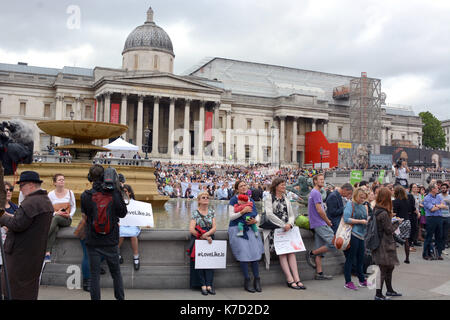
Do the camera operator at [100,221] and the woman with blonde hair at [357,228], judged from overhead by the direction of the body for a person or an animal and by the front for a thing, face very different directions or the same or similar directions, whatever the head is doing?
very different directions

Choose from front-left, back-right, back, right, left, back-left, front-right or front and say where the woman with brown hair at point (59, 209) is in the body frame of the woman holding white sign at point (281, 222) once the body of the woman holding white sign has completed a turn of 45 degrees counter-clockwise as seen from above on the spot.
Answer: back

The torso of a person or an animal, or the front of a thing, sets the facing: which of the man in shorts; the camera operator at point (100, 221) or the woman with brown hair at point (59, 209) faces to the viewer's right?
the man in shorts

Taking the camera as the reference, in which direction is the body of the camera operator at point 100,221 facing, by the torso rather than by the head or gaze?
away from the camera

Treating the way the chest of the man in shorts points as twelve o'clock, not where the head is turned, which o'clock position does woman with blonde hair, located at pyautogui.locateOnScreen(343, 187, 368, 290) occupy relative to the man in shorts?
The woman with blonde hair is roughly at 12 o'clock from the man in shorts.

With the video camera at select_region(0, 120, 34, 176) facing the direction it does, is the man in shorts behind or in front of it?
in front

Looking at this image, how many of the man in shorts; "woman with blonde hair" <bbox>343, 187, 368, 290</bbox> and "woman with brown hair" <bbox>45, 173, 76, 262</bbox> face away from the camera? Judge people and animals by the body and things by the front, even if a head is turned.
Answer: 0

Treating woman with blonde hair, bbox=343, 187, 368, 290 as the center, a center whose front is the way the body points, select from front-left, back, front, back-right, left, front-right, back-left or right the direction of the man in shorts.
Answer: back-right

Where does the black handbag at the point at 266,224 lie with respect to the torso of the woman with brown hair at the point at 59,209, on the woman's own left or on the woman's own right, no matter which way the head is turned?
on the woman's own left

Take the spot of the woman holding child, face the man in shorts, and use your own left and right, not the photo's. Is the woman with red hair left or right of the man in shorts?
right

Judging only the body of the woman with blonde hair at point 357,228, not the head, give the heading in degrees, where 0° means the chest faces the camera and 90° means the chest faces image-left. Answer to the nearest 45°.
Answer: approximately 315°

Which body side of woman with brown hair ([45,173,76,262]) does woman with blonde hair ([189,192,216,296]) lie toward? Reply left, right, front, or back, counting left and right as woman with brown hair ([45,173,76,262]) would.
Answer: left

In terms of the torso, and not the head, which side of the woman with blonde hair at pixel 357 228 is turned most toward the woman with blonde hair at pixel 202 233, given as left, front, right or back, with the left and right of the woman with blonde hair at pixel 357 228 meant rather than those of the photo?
right

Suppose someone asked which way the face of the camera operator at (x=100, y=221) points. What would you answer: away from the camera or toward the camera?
away from the camera

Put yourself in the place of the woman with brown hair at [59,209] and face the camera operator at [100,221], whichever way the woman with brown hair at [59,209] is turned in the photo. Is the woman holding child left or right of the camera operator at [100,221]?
left

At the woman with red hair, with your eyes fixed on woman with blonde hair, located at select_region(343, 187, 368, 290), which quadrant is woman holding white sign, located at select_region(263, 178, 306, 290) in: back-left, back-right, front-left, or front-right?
front-left
